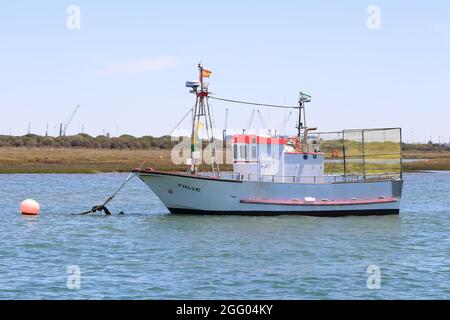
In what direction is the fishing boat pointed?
to the viewer's left

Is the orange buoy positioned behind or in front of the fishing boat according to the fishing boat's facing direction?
in front
